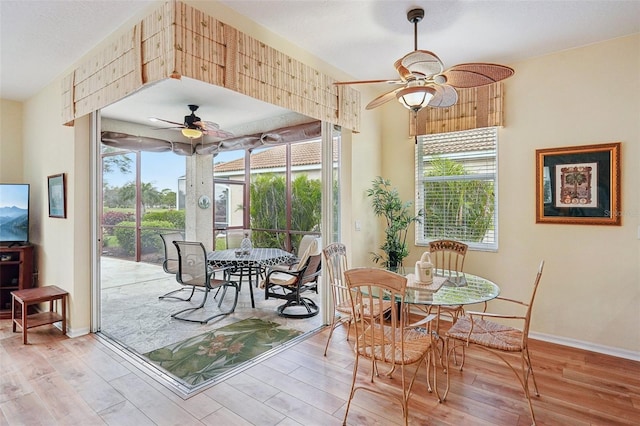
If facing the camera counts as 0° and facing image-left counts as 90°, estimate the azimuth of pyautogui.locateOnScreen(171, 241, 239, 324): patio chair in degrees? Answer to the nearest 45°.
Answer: approximately 225°

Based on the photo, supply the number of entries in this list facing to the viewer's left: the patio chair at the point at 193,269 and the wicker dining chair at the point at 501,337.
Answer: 1

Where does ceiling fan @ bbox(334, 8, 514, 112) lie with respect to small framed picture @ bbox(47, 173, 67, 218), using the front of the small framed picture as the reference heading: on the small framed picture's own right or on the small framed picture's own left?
on the small framed picture's own left

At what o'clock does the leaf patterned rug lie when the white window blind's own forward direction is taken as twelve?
The leaf patterned rug is roughly at 12 o'clock from the white window blind.

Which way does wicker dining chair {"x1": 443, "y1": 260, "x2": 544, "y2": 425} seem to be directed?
to the viewer's left

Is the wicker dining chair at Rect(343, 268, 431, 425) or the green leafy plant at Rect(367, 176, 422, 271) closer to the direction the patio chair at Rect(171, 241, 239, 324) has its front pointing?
the green leafy plant

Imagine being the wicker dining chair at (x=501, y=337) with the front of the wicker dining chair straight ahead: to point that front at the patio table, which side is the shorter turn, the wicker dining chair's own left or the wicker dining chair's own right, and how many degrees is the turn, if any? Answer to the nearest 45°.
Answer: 0° — it already faces it

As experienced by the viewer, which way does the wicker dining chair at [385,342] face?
facing away from the viewer and to the right of the viewer

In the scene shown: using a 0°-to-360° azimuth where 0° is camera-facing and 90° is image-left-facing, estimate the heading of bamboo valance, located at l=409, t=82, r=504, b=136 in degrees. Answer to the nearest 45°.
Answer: approximately 45°
